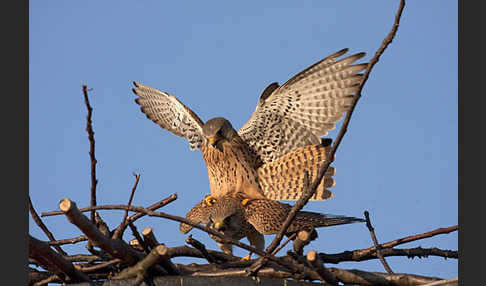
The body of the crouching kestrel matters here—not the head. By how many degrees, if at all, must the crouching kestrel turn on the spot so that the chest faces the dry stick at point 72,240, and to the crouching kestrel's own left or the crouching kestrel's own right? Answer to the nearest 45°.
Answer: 0° — it already faces it

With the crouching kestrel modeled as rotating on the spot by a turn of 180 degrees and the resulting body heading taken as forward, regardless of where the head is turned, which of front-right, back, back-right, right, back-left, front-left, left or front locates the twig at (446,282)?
right

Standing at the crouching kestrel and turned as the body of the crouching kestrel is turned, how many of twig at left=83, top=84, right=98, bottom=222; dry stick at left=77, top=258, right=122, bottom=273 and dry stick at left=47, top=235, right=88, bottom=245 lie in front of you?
3

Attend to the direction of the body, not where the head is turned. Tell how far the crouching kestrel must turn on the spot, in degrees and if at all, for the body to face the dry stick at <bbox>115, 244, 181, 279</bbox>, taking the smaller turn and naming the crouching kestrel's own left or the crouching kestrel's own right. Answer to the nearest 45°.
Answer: approximately 45° to the crouching kestrel's own left

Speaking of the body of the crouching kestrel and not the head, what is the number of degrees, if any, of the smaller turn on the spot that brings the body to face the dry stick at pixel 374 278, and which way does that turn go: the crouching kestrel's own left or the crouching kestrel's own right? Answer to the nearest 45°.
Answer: approximately 90° to the crouching kestrel's own left

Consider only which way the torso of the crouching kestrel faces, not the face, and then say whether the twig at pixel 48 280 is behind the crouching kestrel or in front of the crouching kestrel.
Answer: in front

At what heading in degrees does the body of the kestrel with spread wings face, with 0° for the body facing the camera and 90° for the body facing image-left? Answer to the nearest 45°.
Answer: approximately 45°

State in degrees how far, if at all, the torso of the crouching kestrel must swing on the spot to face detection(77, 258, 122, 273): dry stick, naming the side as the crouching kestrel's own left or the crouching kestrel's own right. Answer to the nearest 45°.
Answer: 0° — it already faces it
